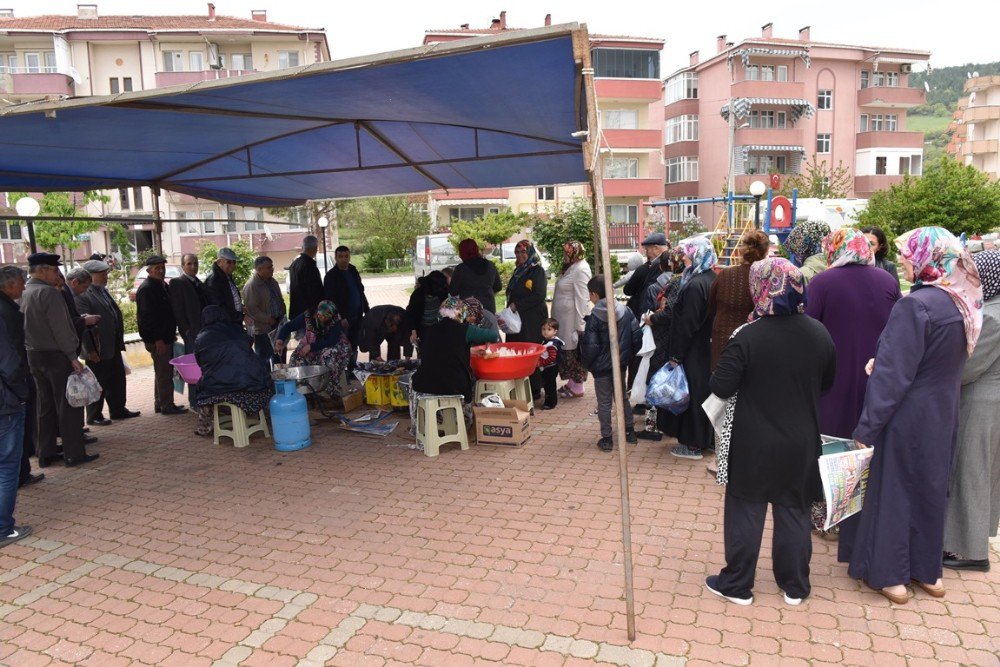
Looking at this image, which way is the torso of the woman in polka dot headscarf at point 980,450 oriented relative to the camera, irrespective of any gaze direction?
to the viewer's left

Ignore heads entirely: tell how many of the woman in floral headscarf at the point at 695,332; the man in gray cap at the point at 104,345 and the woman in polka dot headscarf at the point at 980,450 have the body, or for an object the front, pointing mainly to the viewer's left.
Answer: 2

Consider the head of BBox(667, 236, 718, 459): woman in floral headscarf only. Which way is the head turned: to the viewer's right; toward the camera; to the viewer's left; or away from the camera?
to the viewer's left

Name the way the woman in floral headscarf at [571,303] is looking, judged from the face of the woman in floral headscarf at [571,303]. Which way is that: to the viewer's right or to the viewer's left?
to the viewer's left

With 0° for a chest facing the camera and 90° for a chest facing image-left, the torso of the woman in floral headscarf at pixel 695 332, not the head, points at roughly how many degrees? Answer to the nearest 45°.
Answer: approximately 90°

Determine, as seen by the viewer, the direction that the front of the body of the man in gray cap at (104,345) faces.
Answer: to the viewer's right

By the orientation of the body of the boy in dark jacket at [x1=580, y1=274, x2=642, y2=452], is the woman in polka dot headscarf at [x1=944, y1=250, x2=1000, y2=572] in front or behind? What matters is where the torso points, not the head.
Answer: behind
